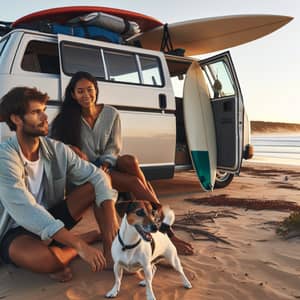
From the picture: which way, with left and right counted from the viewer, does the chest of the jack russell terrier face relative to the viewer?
facing the viewer and to the left of the viewer

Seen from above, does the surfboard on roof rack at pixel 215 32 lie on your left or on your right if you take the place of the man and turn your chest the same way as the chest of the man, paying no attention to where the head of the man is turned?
on your left

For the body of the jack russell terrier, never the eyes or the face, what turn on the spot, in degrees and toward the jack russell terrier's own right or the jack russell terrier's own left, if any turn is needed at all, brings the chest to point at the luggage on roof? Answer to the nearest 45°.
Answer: approximately 135° to the jack russell terrier's own right

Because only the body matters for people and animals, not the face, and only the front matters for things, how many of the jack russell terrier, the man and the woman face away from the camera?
0

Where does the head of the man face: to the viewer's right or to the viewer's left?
to the viewer's right

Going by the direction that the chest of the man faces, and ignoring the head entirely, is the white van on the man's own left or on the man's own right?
on the man's own left

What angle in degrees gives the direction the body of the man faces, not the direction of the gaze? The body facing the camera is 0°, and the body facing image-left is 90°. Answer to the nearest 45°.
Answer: approximately 315°

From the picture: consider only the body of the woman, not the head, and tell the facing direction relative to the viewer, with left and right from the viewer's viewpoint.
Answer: facing the viewer and to the right of the viewer

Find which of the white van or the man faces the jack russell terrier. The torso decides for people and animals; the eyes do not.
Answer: the man

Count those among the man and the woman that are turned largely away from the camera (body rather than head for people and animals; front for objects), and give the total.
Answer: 0
